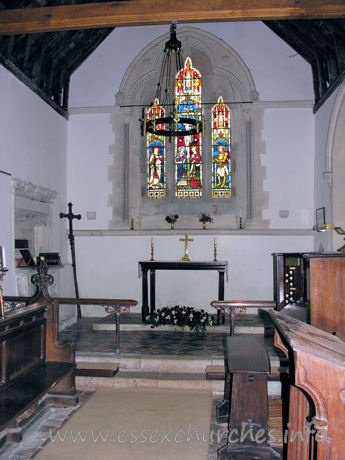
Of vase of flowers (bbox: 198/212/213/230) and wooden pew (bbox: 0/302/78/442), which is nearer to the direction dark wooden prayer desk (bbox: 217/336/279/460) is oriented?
the wooden pew

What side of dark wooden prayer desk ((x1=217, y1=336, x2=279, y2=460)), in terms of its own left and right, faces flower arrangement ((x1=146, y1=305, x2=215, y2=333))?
right

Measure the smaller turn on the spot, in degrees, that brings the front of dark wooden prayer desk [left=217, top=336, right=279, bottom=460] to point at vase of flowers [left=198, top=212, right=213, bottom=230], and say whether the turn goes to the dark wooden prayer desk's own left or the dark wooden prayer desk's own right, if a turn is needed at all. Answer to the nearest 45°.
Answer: approximately 90° to the dark wooden prayer desk's own right

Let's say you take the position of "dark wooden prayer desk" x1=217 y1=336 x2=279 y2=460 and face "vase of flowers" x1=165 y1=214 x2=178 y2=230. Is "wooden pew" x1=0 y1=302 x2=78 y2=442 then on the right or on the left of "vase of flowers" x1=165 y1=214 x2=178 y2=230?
left

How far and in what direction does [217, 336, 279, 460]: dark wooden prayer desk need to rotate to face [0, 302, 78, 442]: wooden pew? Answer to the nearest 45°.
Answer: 0° — it already faces it

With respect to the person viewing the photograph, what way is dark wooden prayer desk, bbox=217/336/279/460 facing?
facing to the left of the viewer

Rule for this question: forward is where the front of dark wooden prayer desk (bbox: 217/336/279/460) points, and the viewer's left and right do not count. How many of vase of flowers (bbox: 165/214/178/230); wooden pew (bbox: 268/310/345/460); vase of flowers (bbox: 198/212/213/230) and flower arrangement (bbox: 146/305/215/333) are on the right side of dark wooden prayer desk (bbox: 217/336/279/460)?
3

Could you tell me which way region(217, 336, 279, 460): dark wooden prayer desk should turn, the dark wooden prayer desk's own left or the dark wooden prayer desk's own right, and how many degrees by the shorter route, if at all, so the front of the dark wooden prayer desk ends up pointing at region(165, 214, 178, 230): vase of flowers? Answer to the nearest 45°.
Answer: approximately 90° to the dark wooden prayer desk's own right

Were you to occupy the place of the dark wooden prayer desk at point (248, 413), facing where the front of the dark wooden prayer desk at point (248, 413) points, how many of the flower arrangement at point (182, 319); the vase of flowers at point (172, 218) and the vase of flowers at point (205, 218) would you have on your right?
3
